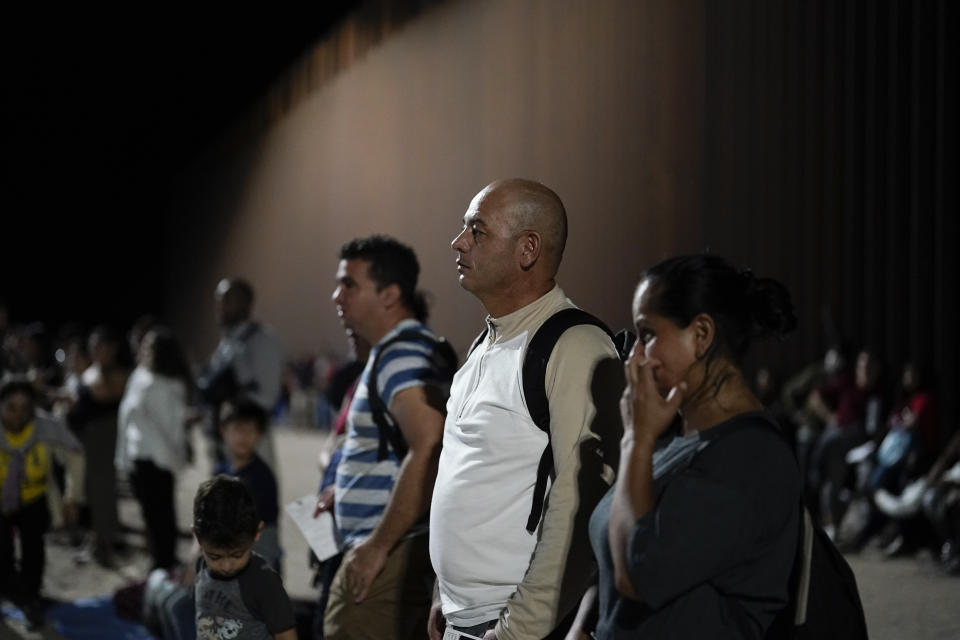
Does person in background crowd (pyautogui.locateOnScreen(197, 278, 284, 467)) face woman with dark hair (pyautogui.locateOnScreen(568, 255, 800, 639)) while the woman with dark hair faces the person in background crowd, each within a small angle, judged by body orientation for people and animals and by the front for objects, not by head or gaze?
no

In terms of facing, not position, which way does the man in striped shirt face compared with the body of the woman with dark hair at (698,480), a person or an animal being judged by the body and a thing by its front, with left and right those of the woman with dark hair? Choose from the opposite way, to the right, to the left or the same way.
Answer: the same way

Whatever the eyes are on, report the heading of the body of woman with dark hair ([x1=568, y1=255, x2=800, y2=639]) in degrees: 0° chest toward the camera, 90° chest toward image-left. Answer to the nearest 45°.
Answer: approximately 90°

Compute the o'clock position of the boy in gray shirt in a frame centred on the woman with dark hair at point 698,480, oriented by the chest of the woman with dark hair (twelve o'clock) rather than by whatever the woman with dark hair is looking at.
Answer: The boy in gray shirt is roughly at 1 o'clock from the woman with dark hair.

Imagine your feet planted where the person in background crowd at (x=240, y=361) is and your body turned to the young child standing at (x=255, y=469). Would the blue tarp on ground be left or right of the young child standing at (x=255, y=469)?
right

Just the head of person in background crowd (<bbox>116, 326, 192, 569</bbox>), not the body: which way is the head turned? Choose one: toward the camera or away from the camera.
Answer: away from the camera

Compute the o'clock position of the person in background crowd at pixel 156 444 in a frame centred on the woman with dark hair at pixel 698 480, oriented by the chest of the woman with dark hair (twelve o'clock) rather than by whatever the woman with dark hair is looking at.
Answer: The person in background crowd is roughly at 2 o'clock from the woman with dark hair.

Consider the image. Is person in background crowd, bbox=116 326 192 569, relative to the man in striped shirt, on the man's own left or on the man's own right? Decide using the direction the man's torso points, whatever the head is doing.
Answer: on the man's own right

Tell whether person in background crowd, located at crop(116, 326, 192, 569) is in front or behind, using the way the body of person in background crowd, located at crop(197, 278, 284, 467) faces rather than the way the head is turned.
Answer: in front

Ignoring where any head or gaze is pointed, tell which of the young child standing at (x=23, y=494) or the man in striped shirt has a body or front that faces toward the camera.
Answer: the young child standing

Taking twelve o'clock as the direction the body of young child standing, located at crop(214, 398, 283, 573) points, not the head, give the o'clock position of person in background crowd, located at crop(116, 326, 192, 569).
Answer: The person in background crowd is roughly at 4 o'clock from the young child standing.

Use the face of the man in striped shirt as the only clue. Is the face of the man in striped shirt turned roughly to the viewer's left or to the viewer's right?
to the viewer's left

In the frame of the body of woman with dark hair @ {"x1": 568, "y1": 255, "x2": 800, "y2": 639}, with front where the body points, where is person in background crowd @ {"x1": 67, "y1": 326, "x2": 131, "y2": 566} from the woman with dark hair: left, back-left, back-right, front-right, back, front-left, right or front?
front-right

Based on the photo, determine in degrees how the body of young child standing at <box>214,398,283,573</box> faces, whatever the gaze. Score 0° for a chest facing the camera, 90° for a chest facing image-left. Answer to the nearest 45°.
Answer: approximately 45°

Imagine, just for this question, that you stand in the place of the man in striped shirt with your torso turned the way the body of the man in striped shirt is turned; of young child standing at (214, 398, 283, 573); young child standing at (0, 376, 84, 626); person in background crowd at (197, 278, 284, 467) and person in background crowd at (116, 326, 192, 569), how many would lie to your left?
0

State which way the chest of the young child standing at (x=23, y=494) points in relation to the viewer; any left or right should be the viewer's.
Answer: facing the viewer
